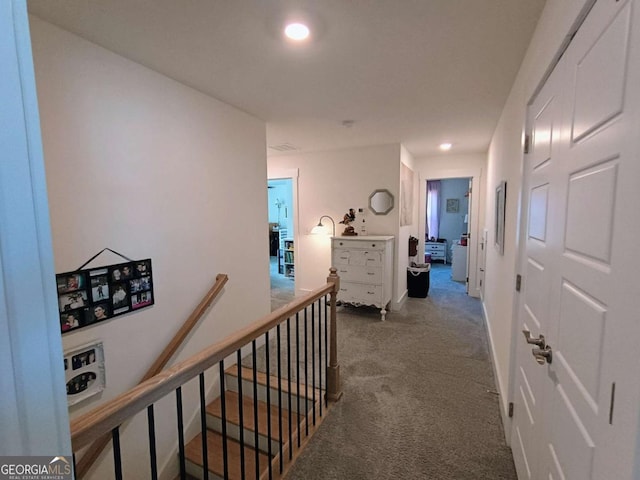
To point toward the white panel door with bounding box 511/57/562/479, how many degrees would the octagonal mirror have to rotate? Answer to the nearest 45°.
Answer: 0° — it already faces it

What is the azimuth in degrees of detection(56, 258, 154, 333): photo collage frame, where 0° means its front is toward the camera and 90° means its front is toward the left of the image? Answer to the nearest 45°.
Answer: approximately 315°

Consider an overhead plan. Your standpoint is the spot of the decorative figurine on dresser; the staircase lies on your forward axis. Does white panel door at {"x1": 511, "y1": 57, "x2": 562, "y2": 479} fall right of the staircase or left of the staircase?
left

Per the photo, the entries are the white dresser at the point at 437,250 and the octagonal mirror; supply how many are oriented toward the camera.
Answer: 2

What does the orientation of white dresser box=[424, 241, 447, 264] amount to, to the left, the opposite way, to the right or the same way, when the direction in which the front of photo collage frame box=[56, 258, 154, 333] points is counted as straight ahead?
to the right

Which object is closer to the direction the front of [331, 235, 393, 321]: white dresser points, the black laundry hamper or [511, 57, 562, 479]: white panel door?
the white panel door

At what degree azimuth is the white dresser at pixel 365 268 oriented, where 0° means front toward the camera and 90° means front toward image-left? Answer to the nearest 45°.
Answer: approximately 45°

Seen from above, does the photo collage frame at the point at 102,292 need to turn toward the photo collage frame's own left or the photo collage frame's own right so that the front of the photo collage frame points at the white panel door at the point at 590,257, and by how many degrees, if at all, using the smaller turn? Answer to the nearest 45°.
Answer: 0° — it already faces it

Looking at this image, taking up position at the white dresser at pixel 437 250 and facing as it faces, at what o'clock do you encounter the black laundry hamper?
The black laundry hamper is roughly at 12 o'clock from the white dresser.

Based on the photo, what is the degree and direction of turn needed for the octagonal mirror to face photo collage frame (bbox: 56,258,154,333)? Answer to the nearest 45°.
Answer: approximately 45° to its right

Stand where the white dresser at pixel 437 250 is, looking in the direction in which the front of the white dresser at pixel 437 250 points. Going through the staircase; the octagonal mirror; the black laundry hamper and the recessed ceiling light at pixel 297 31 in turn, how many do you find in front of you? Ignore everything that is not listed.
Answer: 4

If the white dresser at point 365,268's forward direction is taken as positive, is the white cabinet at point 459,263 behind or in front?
behind

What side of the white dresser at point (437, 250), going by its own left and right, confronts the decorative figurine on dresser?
front
